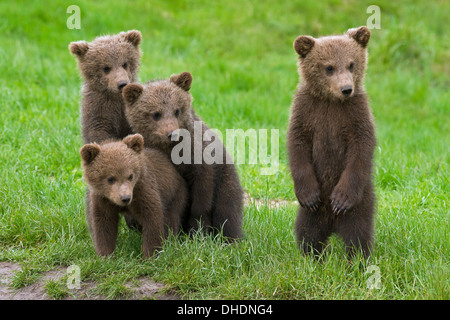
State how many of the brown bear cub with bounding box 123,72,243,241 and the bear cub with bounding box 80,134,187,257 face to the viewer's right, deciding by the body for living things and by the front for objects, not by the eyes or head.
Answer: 0

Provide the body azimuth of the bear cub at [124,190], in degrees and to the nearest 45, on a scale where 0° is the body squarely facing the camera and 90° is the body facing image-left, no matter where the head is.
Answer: approximately 45°

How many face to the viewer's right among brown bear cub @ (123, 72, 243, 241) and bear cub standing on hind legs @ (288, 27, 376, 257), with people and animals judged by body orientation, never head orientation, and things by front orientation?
0

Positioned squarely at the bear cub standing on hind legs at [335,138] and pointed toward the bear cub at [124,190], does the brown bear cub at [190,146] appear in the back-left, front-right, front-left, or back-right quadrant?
front-right

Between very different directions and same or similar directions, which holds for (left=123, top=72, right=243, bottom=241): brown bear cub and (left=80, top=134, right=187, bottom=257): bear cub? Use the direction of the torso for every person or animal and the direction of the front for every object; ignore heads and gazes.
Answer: same or similar directions

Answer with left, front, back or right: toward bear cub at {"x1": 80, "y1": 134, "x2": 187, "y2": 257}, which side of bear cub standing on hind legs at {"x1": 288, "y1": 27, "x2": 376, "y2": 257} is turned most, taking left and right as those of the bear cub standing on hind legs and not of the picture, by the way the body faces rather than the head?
right

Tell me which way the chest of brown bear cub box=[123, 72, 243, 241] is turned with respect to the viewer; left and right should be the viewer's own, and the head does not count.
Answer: facing the viewer and to the left of the viewer

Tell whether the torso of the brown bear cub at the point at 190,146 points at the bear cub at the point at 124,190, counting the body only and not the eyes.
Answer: yes

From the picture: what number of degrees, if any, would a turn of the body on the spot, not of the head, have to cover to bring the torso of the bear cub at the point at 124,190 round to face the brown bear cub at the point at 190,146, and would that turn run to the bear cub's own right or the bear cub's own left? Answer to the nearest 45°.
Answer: approximately 180°

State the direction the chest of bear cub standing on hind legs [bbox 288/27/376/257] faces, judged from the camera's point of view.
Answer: toward the camera

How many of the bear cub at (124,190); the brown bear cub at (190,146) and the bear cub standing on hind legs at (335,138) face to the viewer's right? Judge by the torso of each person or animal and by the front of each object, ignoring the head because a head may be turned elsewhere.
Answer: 0

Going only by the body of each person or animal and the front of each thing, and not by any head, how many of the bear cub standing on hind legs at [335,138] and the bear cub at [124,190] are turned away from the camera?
0

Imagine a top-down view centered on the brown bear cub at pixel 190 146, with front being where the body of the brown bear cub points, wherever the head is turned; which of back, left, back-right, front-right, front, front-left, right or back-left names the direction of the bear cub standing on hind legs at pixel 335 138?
left

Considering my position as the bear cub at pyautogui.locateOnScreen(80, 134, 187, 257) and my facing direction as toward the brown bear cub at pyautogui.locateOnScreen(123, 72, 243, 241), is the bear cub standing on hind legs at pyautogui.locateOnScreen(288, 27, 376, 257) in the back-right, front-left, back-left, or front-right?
front-right
